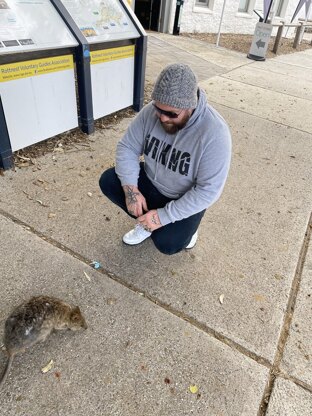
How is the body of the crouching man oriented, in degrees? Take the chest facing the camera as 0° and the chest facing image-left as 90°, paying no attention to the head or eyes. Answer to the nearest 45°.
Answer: approximately 45°

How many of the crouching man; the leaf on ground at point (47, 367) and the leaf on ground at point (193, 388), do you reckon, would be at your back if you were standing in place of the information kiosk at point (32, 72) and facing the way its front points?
0

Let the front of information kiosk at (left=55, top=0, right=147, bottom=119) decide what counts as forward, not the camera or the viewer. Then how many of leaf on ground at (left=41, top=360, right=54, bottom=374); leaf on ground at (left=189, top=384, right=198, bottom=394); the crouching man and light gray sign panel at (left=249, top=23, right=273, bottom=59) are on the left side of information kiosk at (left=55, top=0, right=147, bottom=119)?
1

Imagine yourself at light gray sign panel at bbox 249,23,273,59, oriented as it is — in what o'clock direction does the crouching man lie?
The crouching man is roughly at 12 o'clock from the light gray sign panel.

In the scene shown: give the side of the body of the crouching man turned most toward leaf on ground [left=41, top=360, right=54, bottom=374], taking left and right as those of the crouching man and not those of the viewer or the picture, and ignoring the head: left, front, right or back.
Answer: front

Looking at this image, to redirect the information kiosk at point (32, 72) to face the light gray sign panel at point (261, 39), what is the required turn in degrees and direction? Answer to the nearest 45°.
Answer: approximately 90° to its left

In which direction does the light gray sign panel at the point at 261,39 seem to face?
toward the camera

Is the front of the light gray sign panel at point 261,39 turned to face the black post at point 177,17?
no

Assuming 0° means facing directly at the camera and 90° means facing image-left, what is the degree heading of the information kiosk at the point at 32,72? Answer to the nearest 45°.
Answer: approximately 315°

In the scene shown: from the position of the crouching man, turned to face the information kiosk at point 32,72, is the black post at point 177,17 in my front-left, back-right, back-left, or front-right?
front-right

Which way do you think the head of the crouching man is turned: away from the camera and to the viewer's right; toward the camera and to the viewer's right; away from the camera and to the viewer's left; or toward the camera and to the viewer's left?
toward the camera and to the viewer's left

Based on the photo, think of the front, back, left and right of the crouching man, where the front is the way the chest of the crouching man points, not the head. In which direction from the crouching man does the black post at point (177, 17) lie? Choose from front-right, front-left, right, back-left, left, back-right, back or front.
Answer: back-right

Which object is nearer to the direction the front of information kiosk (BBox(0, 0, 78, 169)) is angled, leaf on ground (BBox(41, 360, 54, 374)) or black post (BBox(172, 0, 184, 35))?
the leaf on ground

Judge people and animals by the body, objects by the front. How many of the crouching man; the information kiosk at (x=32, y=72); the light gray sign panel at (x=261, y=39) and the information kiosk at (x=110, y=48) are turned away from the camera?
0

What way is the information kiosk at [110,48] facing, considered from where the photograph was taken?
facing the viewer and to the right of the viewer

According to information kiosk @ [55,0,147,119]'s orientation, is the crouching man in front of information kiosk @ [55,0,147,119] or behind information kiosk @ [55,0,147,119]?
in front

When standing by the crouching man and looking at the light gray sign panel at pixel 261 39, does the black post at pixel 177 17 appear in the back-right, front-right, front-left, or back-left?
front-left

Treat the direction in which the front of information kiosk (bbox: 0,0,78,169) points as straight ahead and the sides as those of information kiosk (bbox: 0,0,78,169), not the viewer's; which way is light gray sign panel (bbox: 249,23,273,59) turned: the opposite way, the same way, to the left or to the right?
to the right

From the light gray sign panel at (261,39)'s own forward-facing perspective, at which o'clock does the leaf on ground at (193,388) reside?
The leaf on ground is roughly at 12 o'clock from the light gray sign panel.
